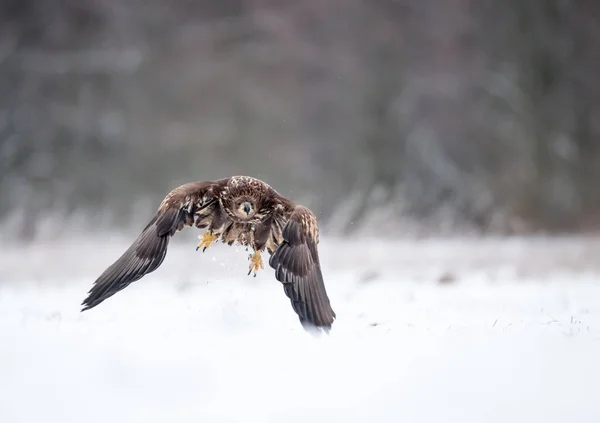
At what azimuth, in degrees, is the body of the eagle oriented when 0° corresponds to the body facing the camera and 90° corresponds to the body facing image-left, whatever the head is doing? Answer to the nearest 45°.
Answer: approximately 0°
